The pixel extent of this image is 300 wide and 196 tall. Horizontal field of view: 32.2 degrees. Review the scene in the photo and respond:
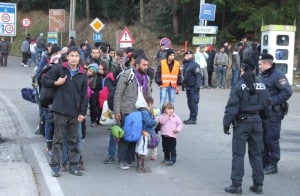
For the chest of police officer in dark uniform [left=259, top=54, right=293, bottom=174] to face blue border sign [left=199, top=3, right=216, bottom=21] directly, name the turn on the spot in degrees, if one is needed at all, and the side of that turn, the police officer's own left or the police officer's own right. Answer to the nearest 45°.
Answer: approximately 90° to the police officer's own right

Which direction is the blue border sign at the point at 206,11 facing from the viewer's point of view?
toward the camera

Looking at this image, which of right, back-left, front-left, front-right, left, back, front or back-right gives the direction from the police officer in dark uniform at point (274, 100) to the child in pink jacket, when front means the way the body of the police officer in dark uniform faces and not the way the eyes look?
front

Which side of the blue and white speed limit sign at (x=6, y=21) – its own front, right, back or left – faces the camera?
front

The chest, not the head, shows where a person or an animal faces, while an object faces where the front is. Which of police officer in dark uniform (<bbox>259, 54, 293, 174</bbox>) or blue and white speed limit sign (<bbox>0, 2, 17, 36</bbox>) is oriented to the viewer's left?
the police officer in dark uniform

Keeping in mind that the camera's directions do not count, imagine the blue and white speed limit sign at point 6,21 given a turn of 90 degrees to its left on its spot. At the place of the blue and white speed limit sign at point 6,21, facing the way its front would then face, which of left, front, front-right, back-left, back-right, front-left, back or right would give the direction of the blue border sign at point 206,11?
front-left

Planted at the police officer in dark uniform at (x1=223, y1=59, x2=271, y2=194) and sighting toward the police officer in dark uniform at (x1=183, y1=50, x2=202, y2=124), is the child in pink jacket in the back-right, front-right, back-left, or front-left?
front-left

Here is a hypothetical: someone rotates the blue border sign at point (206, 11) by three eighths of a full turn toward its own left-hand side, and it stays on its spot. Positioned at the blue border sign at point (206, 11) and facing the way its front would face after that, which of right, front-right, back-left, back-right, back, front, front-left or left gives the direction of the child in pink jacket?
back-right

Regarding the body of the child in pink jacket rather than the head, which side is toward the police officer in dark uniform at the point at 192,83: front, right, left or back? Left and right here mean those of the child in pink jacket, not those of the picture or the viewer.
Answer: back

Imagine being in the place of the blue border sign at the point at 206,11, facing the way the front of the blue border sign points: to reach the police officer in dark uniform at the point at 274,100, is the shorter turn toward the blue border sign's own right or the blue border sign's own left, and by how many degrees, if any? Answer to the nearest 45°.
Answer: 0° — it already faces them

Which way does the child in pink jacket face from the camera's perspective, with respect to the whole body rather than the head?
toward the camera

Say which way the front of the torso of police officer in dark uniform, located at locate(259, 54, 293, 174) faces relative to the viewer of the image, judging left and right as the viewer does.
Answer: facing to the left of the viewer
